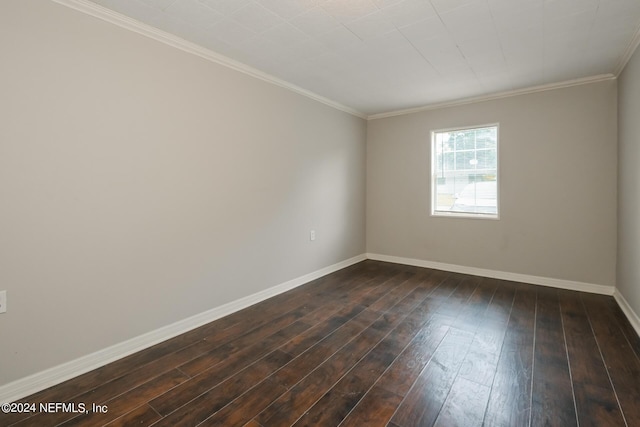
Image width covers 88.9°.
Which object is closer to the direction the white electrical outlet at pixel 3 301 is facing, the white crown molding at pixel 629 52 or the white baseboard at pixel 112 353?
the white crown molding

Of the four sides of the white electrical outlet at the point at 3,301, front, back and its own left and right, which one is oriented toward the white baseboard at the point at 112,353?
left

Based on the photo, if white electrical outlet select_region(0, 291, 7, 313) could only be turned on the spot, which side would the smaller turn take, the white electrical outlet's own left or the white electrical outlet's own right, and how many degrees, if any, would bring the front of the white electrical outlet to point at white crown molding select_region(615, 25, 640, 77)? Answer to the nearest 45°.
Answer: approximately 45° to the white electrical outlet's own left

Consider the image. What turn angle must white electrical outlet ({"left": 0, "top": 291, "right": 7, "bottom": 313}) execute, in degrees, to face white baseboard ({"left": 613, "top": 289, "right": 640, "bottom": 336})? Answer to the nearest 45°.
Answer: approximately 45° to its left

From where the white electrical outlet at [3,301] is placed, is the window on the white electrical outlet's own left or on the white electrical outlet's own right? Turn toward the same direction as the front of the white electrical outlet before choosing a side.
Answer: on the white electrical outlet's own left
